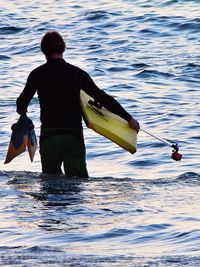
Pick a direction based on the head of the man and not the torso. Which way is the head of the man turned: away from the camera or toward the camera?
away from the camera

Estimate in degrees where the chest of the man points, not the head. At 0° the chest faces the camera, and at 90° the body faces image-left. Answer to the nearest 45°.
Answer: approximately 180°
